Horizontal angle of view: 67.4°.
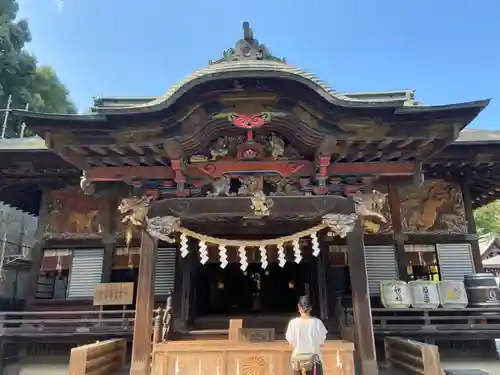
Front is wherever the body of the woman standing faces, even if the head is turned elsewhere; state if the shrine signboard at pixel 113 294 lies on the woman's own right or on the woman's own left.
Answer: on the woman's own left

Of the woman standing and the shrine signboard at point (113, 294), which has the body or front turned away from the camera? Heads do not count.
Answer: the woman standing

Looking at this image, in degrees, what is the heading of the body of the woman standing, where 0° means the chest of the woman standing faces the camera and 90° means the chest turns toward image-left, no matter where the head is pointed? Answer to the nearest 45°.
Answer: approximately 180°

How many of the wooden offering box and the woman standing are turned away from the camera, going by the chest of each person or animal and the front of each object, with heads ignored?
1

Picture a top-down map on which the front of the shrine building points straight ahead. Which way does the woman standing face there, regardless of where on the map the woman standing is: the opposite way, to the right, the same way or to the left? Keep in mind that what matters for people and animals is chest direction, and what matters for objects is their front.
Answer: the opposite way

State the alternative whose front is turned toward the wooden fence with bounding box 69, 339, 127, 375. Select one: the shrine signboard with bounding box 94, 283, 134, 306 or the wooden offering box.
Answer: the shrine signboard

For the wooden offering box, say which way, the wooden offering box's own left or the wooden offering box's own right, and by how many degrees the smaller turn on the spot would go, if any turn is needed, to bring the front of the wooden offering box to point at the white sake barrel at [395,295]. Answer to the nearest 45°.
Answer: approximately 135° to the wooden offering box's own left

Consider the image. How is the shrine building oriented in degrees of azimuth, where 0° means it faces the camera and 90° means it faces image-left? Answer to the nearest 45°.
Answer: approximately 0°

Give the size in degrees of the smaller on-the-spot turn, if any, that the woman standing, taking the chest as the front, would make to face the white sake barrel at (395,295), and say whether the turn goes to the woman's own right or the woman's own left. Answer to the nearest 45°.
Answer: approximately 45° to the woman's own right

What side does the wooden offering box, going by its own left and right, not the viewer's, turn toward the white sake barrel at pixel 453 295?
left
